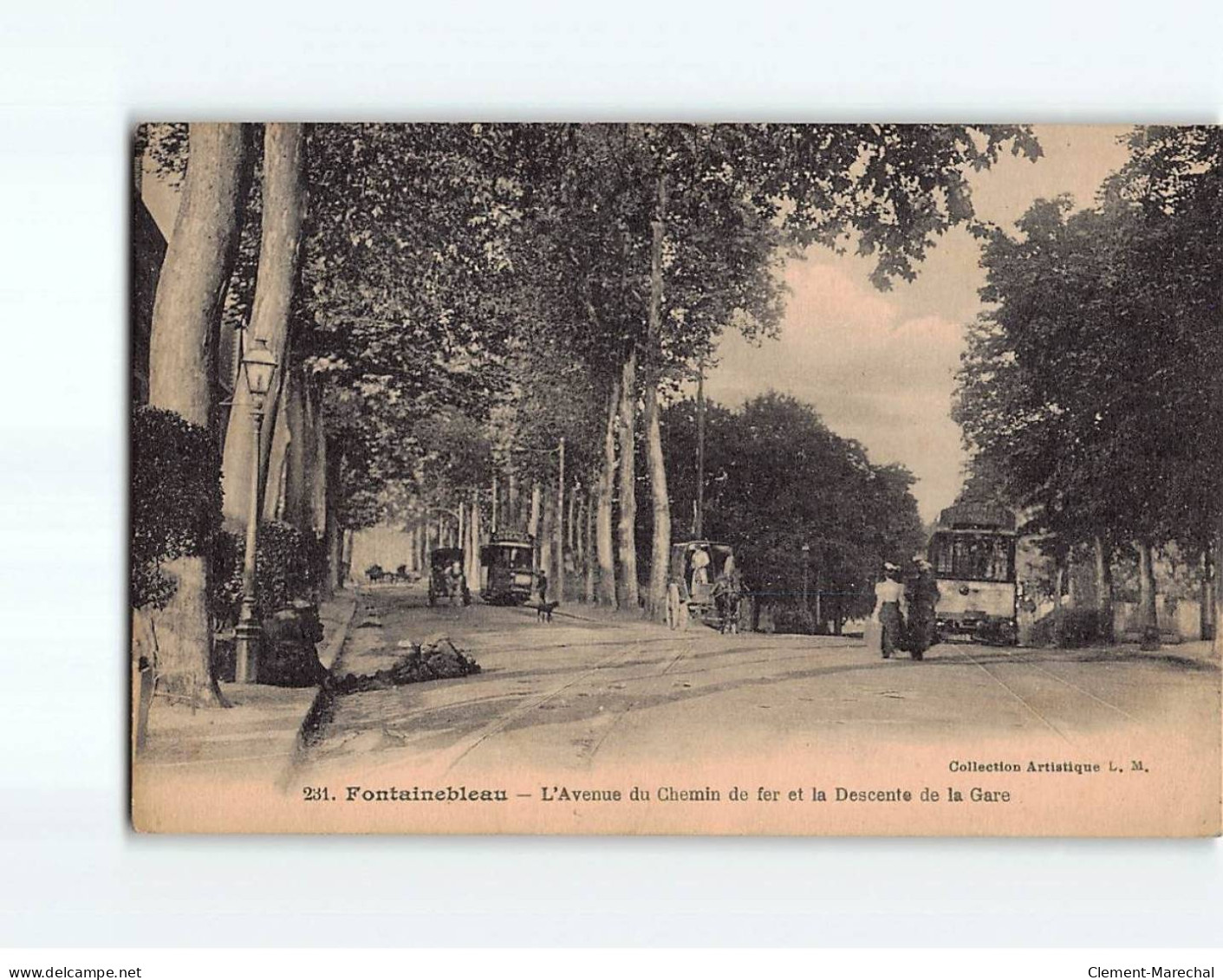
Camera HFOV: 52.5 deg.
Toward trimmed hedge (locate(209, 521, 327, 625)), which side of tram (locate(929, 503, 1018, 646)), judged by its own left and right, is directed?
right

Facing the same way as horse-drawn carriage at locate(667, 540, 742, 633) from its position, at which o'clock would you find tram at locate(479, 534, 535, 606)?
The tram is roughly at 7 o'clock from the horse-drawn carriage.

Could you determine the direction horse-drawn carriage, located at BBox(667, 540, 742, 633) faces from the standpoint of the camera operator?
facing the viewer and to the right of the viewer

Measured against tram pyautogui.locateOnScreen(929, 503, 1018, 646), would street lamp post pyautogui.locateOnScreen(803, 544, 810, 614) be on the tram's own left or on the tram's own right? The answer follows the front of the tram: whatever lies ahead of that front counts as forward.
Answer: on the tram's own right

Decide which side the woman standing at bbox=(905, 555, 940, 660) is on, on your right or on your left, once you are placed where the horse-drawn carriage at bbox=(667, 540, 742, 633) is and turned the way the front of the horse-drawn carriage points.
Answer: on your left
